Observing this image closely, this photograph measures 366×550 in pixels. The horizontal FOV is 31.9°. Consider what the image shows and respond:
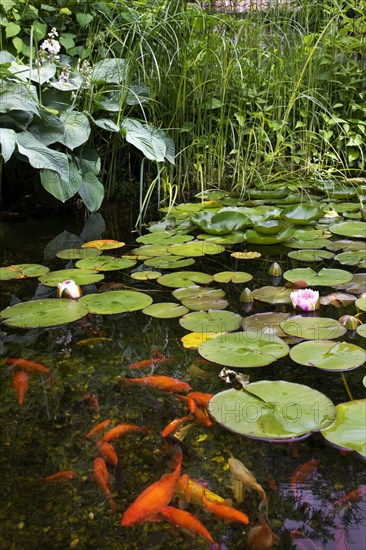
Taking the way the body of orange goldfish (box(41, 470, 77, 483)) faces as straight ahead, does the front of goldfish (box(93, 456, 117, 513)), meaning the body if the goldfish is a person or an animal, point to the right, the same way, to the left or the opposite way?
to the left

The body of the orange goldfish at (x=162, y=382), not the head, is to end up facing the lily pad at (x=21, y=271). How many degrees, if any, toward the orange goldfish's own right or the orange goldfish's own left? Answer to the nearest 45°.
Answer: approximately 135° to the orange goldfish's own left

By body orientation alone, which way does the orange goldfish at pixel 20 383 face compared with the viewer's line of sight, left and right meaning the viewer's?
facing away from the viewer

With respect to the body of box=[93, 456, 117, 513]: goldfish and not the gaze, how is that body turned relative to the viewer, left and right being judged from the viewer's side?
facing away from the viewer

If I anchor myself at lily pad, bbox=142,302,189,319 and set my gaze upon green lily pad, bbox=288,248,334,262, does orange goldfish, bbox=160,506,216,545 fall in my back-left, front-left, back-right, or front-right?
back-right

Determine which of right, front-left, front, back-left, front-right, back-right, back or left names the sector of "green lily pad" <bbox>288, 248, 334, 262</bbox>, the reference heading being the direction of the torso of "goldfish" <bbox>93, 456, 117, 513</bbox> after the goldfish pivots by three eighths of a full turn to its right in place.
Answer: left

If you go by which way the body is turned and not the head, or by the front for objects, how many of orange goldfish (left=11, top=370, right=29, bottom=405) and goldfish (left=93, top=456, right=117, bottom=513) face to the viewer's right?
0

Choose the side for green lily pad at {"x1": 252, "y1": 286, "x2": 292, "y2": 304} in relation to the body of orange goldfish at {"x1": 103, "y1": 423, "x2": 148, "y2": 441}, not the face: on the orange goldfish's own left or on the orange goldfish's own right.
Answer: on the orange goldfish's own right
